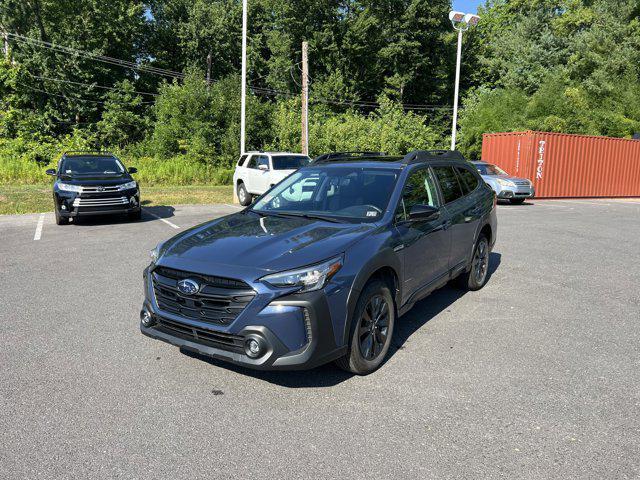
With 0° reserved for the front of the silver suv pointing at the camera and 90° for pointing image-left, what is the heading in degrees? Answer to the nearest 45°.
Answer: approximately 315°

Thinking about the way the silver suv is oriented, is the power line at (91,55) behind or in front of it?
behind

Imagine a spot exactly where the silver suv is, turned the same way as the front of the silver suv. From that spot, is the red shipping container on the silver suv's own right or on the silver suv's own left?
on the silver suv's own left
